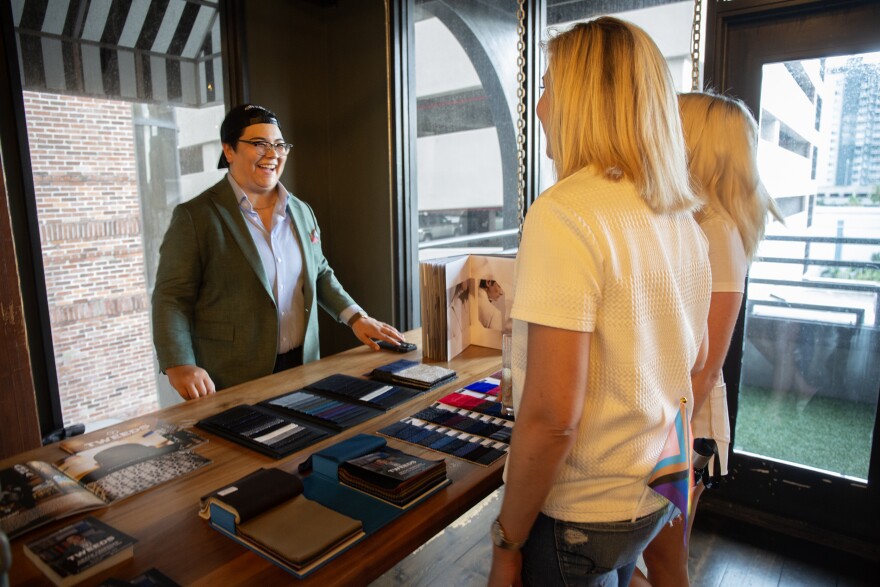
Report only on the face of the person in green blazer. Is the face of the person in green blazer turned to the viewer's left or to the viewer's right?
to the viewer's right

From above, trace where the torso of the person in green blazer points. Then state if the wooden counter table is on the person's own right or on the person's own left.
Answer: on the person's own right

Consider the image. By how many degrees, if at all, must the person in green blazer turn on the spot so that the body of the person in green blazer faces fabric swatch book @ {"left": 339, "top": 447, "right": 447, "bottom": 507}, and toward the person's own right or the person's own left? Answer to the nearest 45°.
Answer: approximately 45° to the person's own right

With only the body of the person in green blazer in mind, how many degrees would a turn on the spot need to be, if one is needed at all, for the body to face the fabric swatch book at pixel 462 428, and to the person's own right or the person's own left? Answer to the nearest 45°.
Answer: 0° — they already face it

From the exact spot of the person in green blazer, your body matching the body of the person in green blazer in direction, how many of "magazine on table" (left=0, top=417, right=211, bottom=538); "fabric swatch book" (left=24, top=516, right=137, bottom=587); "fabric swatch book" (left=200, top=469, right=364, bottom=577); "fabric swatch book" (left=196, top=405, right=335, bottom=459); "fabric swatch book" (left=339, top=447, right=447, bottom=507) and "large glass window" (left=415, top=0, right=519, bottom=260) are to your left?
1

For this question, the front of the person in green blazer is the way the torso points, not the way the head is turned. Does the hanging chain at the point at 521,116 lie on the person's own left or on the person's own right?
on the person's own left

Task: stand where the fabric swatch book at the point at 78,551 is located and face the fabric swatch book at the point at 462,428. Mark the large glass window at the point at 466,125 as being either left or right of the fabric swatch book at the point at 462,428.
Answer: left

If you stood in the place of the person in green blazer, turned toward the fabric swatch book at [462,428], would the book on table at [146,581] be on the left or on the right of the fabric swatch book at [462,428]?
right

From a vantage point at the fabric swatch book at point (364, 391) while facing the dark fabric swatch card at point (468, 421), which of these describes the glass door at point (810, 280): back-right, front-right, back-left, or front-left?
front-left

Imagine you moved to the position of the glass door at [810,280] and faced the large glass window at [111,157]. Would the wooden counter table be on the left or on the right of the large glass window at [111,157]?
left

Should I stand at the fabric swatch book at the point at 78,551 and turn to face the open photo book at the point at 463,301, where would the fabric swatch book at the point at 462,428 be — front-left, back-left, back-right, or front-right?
front-right

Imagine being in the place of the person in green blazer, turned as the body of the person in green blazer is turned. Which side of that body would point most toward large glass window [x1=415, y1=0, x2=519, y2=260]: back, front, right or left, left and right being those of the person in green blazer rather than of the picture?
left

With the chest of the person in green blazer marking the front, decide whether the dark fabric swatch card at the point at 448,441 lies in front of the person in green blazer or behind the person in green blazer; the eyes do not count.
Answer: in front

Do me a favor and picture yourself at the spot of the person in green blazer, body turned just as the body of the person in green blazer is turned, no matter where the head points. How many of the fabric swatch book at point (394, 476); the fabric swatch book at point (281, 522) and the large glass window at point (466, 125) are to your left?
1

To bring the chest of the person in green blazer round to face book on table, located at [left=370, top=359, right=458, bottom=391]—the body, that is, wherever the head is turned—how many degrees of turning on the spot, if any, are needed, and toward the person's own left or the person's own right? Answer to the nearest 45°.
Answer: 0° — they already face it

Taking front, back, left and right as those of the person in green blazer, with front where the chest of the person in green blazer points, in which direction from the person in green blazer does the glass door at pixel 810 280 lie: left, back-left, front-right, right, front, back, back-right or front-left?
front-left

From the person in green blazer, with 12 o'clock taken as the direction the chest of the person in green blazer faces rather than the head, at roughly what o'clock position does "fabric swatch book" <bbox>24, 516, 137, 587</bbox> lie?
The fabric swatch book is roughly at 2 o'clock from the person in green blazer.

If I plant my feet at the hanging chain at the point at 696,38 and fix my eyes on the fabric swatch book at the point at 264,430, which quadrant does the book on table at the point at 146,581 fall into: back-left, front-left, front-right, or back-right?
front-left

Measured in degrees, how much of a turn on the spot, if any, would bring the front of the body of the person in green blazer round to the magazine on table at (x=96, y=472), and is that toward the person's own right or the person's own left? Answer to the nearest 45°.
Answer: approximately 45° to the person's own right

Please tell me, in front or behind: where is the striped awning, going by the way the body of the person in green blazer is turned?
behind

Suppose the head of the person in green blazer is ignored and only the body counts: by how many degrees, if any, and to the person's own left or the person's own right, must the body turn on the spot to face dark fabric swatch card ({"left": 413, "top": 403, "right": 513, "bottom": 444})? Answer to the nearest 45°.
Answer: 0° — they already face it
